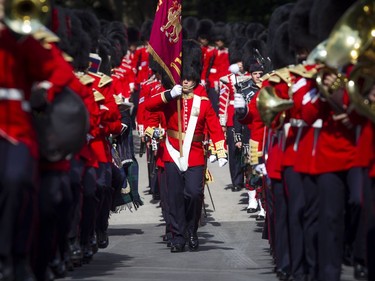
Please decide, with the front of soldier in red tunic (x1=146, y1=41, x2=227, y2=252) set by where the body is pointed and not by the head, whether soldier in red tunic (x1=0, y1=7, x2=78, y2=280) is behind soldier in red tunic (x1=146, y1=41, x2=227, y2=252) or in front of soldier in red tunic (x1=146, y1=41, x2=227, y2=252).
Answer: in front

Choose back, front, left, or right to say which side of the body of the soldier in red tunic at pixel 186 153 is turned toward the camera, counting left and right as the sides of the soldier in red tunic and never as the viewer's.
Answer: front
